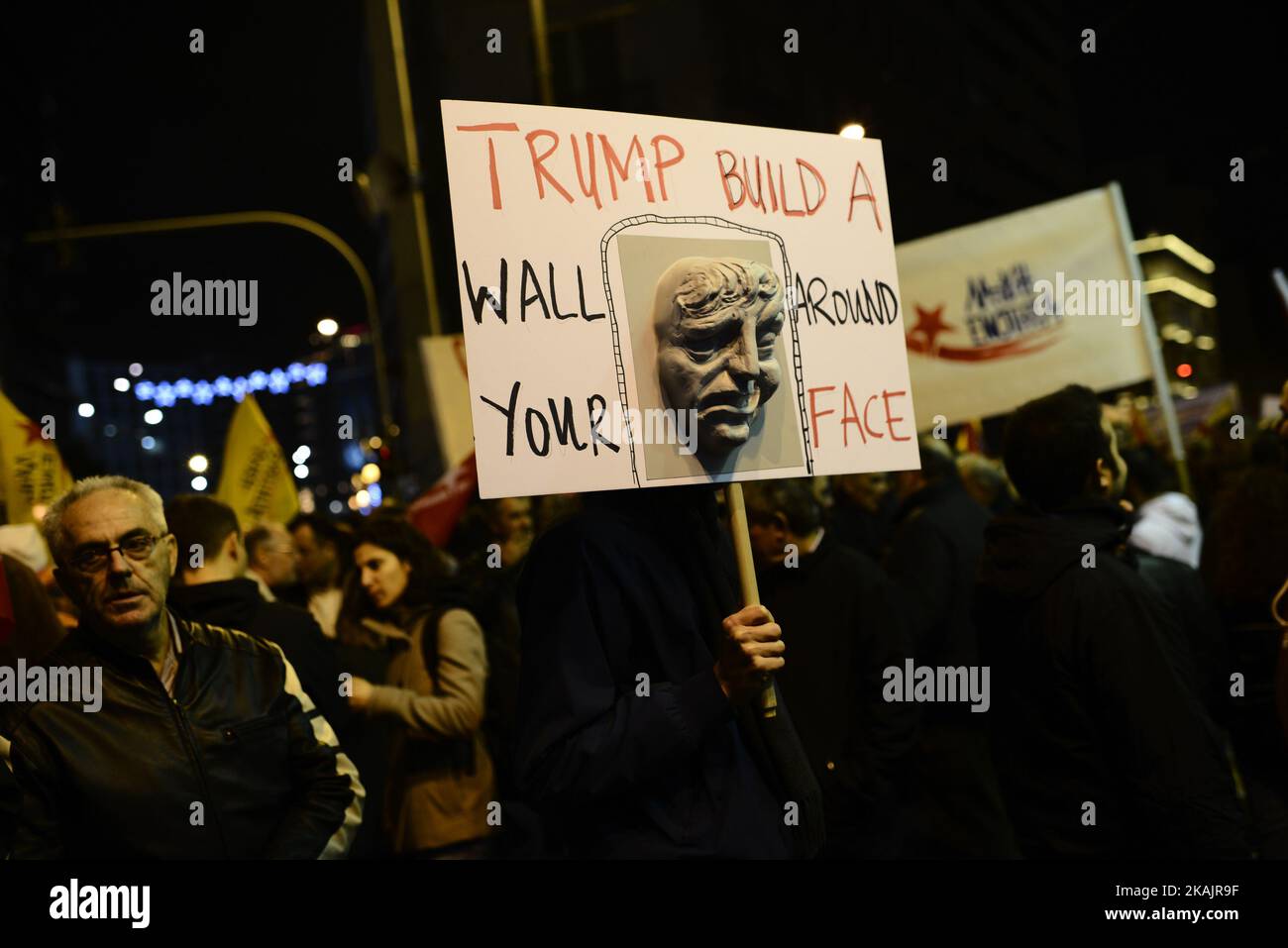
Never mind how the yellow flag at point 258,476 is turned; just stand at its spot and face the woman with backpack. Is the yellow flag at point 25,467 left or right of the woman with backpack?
right

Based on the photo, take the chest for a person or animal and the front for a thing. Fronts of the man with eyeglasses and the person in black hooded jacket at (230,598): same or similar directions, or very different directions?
very different directions

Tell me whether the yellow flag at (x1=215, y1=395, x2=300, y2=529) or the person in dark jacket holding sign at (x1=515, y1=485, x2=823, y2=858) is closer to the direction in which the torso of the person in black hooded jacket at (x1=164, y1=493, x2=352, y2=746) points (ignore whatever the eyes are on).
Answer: the yellow flag

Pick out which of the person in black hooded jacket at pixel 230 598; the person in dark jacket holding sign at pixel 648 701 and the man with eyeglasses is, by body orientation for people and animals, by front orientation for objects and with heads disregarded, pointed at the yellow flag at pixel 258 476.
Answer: the person in black hooded jacket at pixel 230 598

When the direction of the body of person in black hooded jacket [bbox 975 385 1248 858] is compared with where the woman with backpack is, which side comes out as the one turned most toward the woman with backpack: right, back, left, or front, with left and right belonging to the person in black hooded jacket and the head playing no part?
left

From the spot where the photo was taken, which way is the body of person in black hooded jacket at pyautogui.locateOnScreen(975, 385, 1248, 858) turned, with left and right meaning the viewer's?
facing away from the viewer and to the right of the viewer

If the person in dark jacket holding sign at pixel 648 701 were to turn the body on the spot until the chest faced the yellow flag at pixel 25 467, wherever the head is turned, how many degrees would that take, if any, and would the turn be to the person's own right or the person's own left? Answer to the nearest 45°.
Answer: approximately 180°

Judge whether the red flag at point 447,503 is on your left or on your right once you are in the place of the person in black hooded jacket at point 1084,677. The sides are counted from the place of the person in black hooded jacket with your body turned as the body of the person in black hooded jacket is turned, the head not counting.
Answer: on your left

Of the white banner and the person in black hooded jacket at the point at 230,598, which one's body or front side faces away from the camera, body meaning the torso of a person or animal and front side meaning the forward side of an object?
the person in black hooded jacket

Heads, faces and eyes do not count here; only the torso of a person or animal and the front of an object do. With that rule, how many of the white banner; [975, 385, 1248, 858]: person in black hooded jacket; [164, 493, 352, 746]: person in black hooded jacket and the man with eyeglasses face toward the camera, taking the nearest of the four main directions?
2

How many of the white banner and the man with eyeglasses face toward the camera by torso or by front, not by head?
2

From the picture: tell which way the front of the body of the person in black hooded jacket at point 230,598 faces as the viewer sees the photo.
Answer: away from the camera
